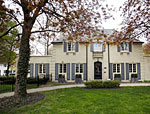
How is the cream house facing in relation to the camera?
toward the camera

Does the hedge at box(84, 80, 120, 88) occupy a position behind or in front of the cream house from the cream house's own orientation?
in front
